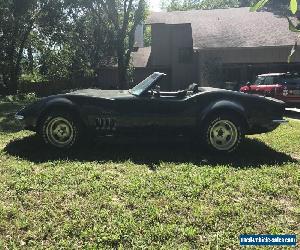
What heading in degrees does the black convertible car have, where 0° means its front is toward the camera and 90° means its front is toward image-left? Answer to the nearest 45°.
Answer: approximately 90°

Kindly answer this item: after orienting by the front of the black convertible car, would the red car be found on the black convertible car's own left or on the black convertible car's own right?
on the black convertible car's own right

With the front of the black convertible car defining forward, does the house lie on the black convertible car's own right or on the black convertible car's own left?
on the black convertible car's own right

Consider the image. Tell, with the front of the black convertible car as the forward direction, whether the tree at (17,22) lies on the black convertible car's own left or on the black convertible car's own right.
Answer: on the black convertible car's own right

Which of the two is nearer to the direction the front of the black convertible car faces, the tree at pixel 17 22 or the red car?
the tree
